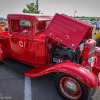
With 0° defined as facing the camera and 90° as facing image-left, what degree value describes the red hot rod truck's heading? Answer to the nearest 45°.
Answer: approximately 315°

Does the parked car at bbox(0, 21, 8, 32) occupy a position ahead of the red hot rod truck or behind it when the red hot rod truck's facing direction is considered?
behind
